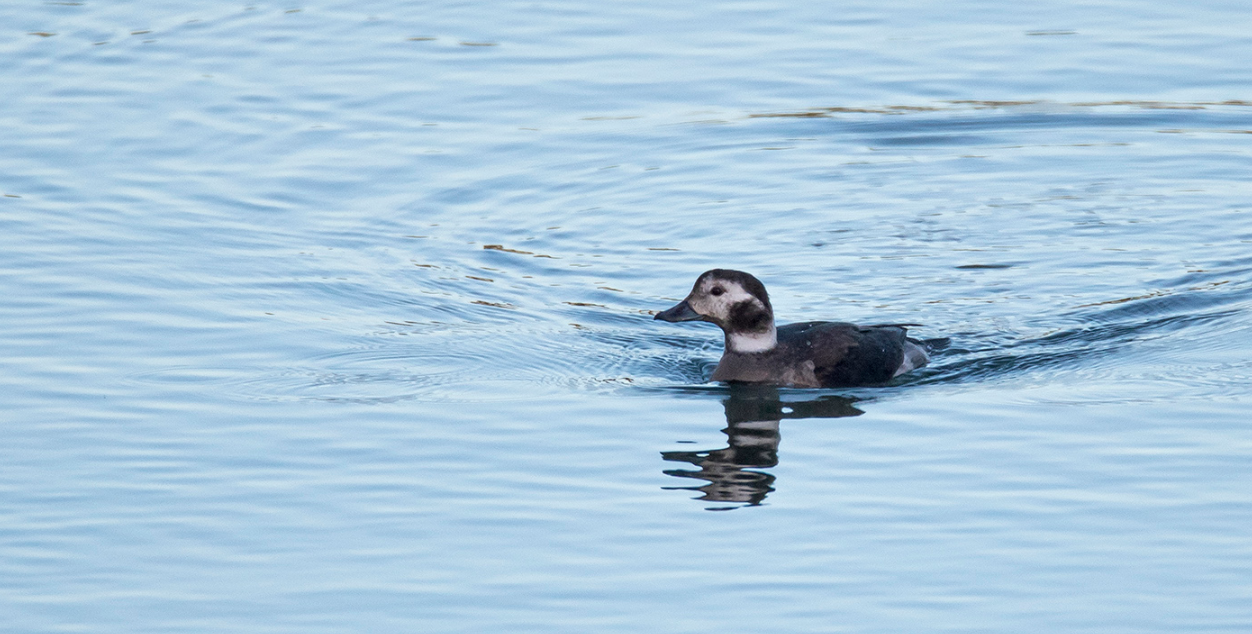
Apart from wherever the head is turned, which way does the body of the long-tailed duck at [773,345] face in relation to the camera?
to the viewer's left
